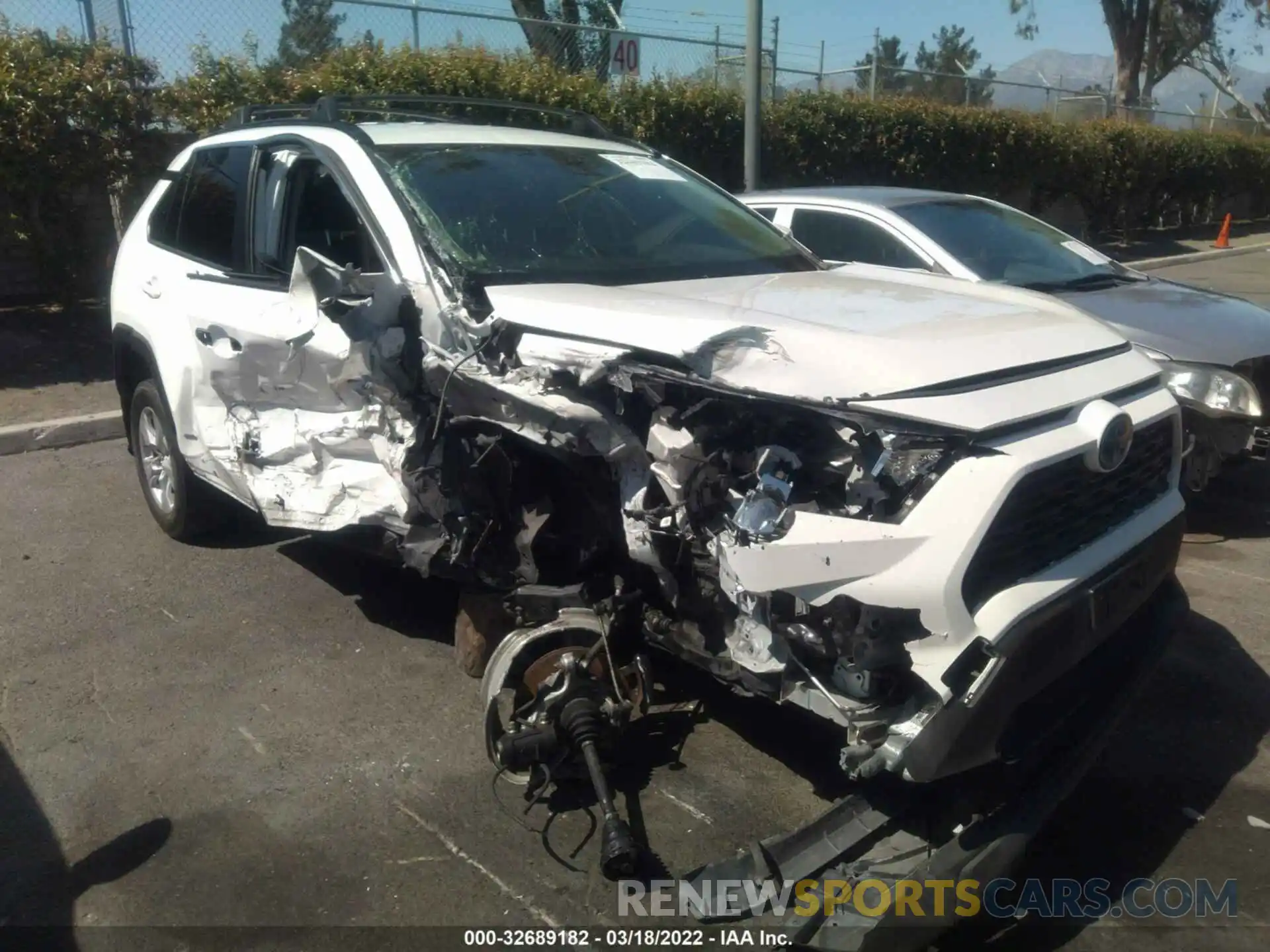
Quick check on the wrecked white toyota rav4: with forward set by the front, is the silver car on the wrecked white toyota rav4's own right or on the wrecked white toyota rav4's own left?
on the wrecked white toyota rav4's own left

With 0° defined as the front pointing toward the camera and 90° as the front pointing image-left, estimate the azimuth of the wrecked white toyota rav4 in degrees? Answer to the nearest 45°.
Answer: approximately 315°

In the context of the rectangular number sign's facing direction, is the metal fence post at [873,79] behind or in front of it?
behind

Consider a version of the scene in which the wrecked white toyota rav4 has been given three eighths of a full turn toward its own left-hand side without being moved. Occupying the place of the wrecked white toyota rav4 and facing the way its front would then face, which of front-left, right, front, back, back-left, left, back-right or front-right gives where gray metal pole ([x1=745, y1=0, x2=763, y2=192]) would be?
front

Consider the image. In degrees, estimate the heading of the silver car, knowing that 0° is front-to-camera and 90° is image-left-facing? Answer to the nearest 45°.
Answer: approximately 315°

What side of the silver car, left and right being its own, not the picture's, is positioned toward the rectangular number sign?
back

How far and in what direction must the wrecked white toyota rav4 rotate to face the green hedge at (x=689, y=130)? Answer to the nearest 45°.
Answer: approximately 135° to its left

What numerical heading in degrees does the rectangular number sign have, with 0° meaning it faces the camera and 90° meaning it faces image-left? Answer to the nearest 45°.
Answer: approximately 0°
